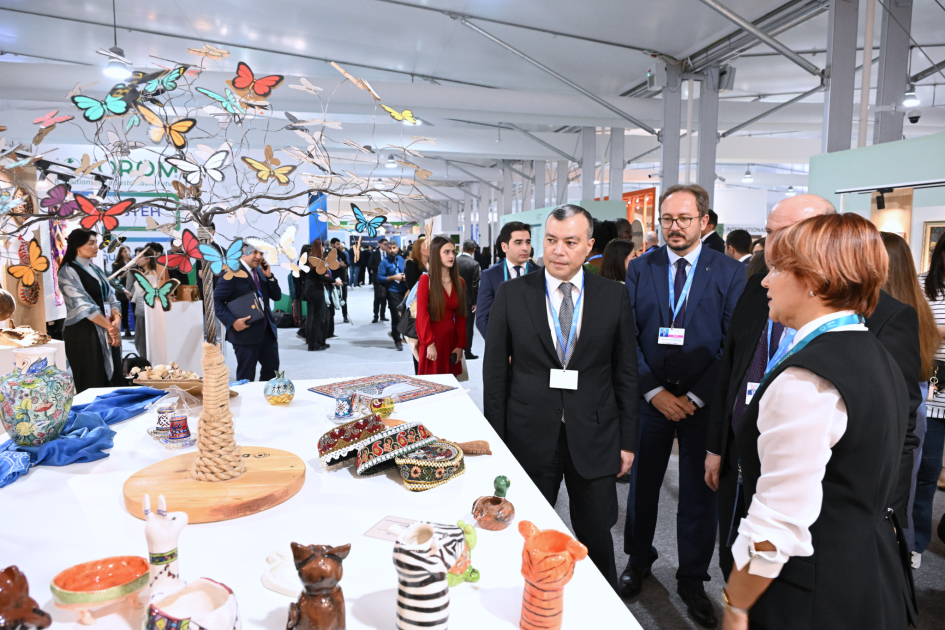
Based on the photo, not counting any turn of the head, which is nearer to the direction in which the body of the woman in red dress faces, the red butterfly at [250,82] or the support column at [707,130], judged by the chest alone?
the red butterfly

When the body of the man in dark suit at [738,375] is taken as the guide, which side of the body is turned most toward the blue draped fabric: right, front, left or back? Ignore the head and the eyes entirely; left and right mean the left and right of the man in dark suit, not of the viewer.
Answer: front

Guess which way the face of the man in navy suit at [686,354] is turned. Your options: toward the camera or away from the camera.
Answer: toward the camera

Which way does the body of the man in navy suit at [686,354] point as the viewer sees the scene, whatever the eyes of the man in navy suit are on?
toward the camera

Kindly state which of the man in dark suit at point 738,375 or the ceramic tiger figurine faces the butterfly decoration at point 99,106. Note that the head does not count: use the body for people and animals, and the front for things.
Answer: the man in dark suit

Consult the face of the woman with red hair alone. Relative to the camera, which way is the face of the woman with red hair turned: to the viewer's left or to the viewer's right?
to the viewer's left

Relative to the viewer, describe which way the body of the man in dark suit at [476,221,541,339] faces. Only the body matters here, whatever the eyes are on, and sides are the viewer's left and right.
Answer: facing the viewer and to the right of the viewer

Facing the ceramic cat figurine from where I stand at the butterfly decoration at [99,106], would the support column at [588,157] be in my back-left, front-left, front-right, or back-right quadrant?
back-left

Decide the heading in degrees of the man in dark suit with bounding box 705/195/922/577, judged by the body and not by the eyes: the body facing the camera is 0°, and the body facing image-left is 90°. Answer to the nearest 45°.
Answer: approximately 45°

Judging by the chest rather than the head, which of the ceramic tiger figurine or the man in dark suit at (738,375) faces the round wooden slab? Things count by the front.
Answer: the man in dark suit

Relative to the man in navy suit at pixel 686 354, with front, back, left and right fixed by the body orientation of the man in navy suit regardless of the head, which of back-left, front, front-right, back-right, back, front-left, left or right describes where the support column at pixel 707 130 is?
back

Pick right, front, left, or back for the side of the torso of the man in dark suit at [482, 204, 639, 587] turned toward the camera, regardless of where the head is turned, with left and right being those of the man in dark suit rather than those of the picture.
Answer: front

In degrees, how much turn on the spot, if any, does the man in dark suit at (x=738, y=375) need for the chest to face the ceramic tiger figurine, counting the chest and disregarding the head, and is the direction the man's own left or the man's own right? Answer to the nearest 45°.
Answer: approximately 45° to the man's own left

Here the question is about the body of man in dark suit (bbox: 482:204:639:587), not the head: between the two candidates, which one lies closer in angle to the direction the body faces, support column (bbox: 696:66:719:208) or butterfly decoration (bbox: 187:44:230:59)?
the butterfly decoration

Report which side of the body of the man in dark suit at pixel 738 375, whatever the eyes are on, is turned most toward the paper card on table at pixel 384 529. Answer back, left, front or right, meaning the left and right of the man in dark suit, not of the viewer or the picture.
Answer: front

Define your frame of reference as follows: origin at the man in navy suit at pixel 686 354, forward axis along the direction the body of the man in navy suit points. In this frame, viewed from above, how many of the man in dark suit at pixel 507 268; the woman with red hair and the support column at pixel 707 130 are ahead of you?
1
